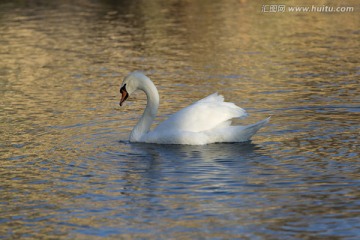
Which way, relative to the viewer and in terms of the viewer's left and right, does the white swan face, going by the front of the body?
facing to the left of the viewer
